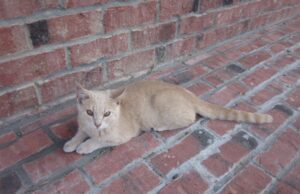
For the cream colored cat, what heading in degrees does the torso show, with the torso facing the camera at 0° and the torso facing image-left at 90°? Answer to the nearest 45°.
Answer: approximately 45°
